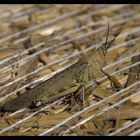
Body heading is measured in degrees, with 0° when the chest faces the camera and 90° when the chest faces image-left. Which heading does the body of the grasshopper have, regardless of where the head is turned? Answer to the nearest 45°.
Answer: approximately 270°
